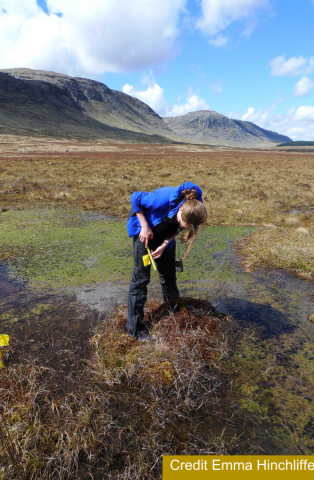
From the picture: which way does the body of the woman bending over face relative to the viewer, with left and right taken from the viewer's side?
facing the viewer and to the right of the viewer
